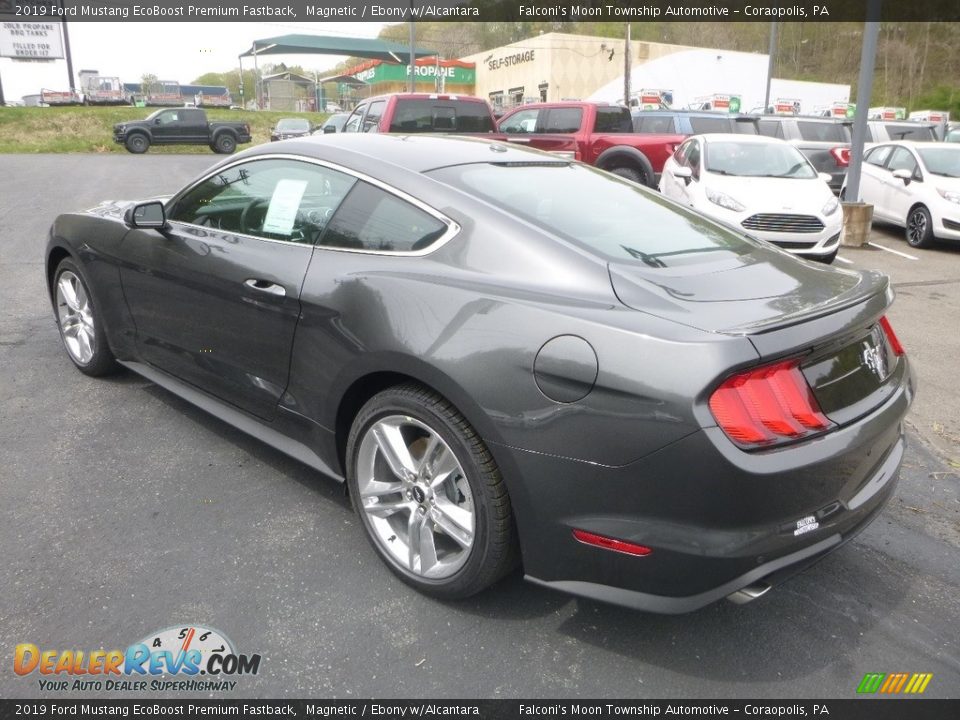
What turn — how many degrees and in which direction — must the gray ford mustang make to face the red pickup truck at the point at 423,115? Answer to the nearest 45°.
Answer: approximately 45° to its right

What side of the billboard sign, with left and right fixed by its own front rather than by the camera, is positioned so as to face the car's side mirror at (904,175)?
front

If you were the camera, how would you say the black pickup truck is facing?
facing to the left of the viewer

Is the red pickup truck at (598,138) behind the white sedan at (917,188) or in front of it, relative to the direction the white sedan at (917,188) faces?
behind

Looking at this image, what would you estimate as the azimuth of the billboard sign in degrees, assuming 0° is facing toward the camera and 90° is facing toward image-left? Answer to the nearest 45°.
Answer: approximately 0°

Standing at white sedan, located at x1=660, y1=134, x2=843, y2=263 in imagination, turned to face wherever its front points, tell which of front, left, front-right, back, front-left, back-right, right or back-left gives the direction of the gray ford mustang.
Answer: front-right

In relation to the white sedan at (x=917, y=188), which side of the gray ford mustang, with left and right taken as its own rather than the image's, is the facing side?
right

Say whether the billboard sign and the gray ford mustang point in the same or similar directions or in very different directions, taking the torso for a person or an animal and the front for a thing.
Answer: very different directions

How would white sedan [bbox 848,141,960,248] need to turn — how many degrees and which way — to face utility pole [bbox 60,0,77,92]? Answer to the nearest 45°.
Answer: approximately 180°

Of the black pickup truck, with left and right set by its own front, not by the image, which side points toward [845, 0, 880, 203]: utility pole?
left

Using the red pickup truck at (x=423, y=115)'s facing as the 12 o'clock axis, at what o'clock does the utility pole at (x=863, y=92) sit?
The utility pole is roughly at 5 o'clock from the red pickup truck.

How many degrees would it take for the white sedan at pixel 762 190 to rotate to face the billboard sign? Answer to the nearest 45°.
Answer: approximately 180°

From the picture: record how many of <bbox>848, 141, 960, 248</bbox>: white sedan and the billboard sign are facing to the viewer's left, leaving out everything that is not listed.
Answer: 0

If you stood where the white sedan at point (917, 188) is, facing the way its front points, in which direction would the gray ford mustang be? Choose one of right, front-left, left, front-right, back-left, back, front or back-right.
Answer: front-right
